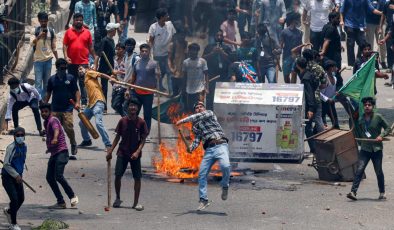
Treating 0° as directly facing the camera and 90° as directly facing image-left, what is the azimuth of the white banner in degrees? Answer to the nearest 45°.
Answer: approximately 0°

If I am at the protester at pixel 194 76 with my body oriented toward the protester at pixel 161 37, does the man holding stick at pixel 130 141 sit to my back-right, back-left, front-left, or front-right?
back-left

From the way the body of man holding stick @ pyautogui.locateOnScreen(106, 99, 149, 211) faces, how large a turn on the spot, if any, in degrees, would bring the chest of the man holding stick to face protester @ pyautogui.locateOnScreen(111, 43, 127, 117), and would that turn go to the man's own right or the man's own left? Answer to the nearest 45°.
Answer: approximately 180°

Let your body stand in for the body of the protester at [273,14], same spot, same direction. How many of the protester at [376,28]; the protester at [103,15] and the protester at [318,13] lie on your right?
1

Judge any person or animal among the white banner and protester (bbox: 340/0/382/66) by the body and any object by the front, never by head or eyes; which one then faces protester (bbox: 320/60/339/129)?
protester (bbox: 340/0/382/66)
